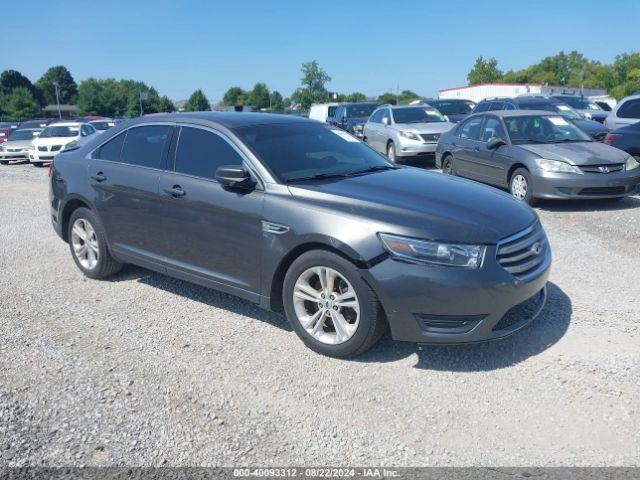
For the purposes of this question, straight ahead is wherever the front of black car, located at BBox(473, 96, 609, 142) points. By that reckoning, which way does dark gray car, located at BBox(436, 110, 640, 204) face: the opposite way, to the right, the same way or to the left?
the same way

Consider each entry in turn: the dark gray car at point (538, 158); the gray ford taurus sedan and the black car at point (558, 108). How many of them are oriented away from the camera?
0

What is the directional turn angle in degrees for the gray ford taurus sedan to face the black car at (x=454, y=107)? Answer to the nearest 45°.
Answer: approximately 135° to its left

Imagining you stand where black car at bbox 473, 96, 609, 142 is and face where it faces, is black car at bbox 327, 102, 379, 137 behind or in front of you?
behind

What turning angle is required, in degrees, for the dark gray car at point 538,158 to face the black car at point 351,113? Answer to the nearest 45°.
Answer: approximately 180°

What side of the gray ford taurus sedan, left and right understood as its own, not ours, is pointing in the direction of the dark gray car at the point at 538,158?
left

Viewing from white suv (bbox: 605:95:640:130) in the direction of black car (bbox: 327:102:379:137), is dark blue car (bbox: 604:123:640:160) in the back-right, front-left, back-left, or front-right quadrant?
back-left

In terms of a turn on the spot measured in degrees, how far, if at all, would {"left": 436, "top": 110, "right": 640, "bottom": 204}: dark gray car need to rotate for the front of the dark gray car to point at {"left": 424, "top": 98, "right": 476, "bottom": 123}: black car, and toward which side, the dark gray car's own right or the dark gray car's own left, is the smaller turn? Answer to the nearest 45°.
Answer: approximately 135° to the dark gray car's own left

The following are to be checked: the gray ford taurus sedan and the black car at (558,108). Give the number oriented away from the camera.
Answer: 0

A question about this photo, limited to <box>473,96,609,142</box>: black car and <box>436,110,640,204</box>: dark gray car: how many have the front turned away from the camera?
0

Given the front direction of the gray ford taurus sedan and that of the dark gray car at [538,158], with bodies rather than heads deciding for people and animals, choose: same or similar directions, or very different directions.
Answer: same or similar directions

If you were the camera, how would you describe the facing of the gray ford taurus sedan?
facing the viewer and to the right of the viewer
